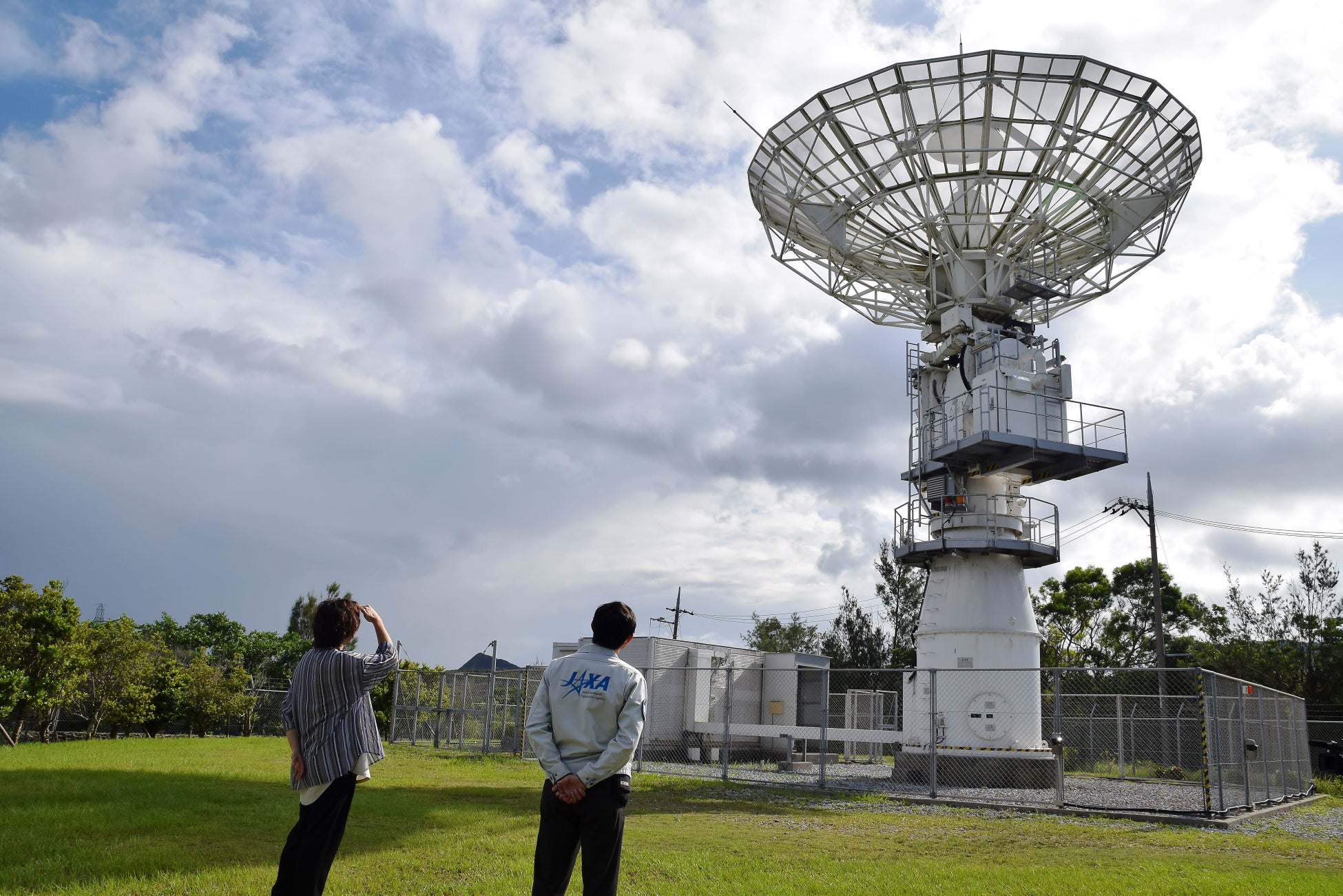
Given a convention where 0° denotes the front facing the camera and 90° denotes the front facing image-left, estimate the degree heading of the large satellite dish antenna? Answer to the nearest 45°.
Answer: approximately 180°

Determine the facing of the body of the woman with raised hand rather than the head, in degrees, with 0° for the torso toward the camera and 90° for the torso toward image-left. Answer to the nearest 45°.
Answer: approximately 225°

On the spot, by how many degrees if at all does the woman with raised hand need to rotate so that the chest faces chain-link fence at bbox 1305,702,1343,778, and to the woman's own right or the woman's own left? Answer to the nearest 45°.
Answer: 0° — they already face it

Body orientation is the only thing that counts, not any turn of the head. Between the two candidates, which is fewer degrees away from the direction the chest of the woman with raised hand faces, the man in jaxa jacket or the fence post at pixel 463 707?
the fence post

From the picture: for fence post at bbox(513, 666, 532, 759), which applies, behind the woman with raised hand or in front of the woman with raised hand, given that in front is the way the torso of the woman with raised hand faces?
in front

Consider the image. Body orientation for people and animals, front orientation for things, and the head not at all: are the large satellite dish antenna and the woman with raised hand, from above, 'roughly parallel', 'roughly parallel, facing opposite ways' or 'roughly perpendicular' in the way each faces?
roughly parallel

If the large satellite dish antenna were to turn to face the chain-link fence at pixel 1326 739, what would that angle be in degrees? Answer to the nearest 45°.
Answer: approximately 45° to its right

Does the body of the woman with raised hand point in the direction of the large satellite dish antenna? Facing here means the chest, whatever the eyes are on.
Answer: yes

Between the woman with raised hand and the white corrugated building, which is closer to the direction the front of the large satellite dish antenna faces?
the white corrugated building

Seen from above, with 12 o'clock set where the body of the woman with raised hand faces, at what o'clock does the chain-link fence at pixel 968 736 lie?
The chain-link fence is roughly at 12 o'clock from the woman with raised hand.

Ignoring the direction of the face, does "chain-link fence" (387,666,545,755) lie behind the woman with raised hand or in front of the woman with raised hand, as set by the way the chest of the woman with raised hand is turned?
in front

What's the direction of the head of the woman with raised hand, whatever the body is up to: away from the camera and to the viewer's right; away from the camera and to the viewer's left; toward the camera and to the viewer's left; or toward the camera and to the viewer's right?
away from the camera and to the viewer's right

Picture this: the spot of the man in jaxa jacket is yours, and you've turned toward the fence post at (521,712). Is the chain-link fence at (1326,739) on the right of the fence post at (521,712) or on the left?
right

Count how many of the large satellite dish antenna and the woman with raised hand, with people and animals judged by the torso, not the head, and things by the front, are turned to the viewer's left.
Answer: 0

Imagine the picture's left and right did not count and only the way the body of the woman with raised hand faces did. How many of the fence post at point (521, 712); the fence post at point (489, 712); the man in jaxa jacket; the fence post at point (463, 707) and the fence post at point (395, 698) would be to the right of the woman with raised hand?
1

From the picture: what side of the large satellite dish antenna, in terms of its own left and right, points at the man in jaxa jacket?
back

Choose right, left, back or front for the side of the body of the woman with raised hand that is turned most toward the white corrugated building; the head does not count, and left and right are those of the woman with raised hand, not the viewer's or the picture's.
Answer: front

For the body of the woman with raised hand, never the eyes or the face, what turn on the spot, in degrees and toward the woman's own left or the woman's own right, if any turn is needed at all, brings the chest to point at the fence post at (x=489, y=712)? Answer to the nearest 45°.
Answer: approximately 45° to the woman's own left
